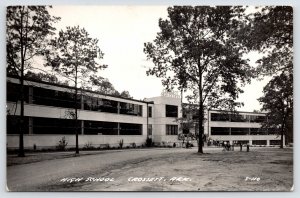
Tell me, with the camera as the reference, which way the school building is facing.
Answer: facing the viewer and to the right of the viewer
